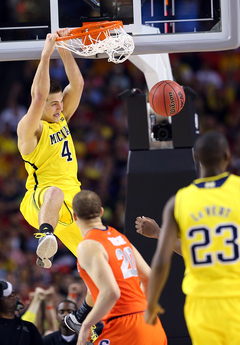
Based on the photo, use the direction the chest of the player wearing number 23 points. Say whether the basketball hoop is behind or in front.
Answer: in front

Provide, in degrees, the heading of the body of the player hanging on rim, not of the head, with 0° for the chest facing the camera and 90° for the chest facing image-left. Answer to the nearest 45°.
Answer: approximately 315°

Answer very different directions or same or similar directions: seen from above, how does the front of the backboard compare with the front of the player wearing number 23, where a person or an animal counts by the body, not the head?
very different directions

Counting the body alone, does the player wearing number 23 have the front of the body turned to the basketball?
yes

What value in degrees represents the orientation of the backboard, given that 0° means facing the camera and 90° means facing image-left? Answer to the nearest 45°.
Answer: approximately 0°

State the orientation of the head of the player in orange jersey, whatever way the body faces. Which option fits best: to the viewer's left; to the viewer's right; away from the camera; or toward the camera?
away from the camera

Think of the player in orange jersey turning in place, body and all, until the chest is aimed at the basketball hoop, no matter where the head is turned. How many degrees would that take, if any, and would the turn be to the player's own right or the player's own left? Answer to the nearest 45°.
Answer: approximately 45° to the player's own right

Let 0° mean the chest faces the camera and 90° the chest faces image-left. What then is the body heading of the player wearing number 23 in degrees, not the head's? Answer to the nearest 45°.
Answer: approximately 180°

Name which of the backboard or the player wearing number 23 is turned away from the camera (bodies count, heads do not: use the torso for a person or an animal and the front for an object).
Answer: the player wearing number 23

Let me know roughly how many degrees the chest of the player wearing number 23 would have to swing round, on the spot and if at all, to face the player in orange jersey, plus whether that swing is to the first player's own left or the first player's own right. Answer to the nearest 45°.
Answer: approximately 45° to the first player's own left

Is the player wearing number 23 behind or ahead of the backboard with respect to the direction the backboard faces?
ahead

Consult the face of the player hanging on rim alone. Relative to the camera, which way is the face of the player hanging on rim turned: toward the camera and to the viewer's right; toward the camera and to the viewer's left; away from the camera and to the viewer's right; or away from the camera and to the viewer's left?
toward the camera and to the viewer's right

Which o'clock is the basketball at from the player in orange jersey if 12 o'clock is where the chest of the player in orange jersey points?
The basketball is roughly at 2 o'clock from the player in orange jersey.
